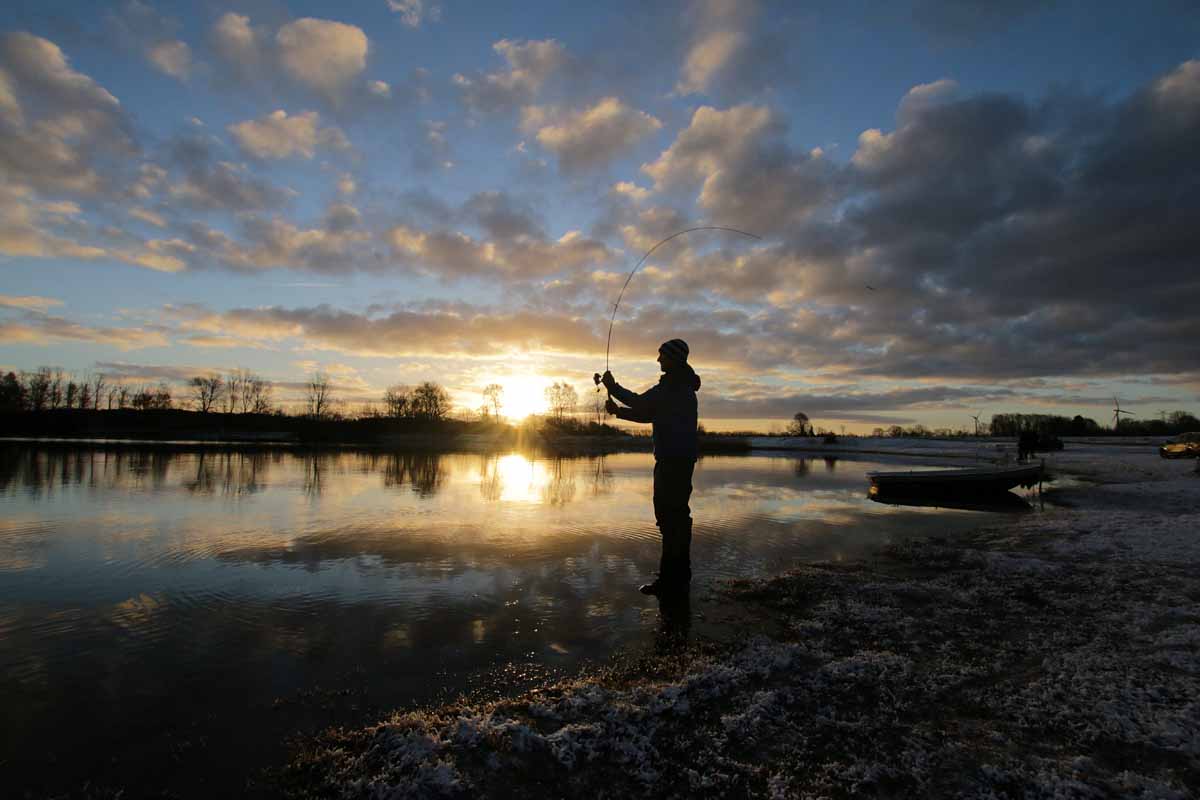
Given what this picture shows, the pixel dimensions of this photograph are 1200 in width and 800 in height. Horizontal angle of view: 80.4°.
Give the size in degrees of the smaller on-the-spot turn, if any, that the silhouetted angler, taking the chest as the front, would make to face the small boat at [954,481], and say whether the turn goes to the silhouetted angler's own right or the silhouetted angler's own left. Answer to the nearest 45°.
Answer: approximately 135° to the silhouetted angler's own right

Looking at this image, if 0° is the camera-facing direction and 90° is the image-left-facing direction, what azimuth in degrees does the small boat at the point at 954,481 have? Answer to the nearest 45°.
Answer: approximately 270°

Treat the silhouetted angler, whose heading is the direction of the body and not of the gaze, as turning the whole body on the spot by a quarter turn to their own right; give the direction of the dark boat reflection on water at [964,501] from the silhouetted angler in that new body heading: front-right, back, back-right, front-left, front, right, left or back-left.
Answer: front-right

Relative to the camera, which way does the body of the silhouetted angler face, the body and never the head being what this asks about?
to the viewer's left

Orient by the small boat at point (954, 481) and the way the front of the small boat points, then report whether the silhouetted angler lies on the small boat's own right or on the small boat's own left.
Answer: on the small boat's own right

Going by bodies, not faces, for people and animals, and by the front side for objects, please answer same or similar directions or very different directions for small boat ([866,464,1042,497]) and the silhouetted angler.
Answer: very different directions
